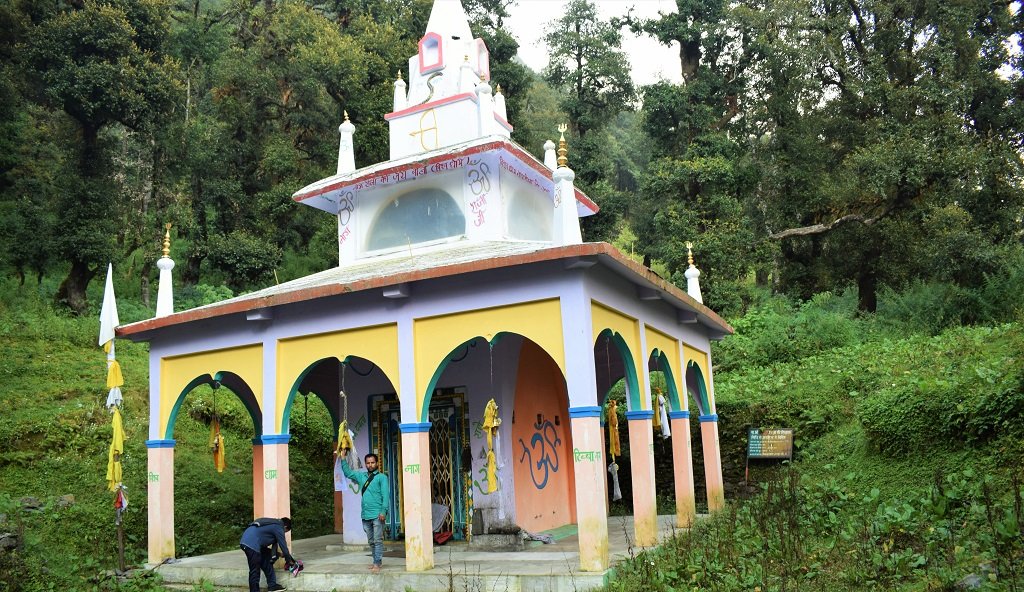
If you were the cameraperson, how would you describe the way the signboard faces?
facing the viewer

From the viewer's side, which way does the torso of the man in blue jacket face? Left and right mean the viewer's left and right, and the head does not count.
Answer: facing to the right of the viewer

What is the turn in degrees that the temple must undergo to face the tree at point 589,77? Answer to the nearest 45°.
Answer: approximately 135° to its right

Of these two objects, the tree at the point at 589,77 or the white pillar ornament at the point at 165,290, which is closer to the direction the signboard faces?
the white pillar ornament

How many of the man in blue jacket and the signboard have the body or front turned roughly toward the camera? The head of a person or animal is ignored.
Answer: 1

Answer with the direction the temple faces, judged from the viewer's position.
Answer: facing the viewer and to the left of the viewer

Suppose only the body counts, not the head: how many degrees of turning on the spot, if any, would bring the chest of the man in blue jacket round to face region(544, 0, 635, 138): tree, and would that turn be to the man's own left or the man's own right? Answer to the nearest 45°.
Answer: approximately 45° to the man's own left

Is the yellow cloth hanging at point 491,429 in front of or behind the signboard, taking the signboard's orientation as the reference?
in front

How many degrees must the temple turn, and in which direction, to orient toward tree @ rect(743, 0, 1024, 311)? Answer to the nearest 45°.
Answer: approximately 180°

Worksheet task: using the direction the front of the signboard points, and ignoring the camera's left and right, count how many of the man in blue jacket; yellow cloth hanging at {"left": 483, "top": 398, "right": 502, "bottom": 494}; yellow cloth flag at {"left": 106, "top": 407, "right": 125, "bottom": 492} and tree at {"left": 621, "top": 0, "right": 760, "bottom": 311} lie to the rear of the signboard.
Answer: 1

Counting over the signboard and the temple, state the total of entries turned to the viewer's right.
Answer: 0

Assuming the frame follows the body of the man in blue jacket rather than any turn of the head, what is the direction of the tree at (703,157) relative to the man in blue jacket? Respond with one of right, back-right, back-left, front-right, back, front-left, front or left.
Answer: front-left

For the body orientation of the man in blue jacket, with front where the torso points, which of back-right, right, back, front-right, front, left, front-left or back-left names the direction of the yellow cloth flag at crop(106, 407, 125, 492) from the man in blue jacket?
back-left

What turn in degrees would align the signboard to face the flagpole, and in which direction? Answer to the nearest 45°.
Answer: approximately 45° to its right

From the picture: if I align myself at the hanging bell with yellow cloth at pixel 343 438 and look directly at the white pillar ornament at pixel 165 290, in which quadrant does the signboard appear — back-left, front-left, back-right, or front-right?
back-right
